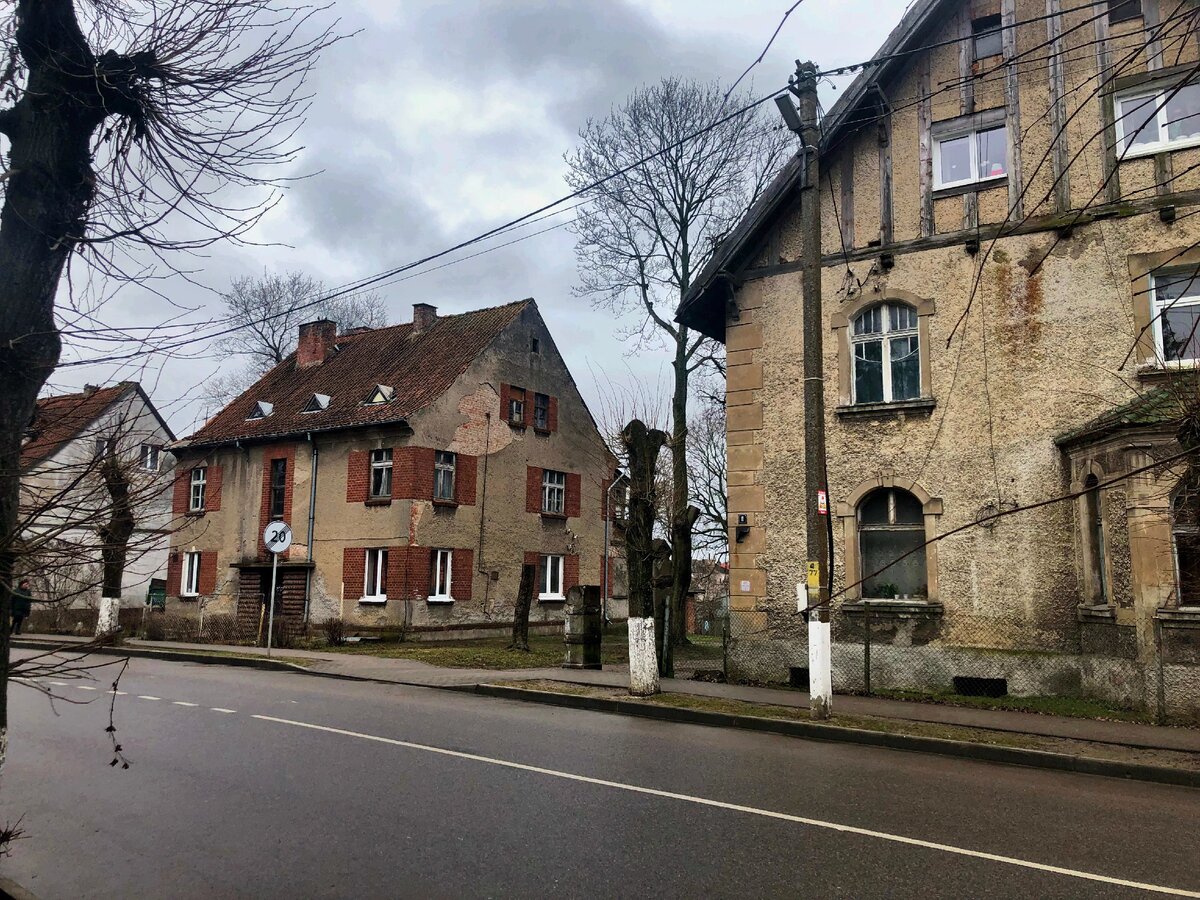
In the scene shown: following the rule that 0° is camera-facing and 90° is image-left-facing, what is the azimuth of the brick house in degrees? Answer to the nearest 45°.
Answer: approximately 45°

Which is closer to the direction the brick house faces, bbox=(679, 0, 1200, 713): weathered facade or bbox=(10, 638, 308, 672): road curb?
the road curb

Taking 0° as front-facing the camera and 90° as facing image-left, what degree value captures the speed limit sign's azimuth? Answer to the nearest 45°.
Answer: approximately 0°

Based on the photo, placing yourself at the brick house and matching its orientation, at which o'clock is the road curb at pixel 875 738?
The road curb is roughly at 10 o'clock from the brick house.

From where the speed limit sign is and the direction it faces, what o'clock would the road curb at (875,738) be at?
The road curb is roughly at 11 o'clock from the speed limit sign.

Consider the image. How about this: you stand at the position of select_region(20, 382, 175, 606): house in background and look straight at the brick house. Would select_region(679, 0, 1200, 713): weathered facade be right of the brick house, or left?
right

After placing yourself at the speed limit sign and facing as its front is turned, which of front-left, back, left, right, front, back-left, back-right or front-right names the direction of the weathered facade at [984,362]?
front-left

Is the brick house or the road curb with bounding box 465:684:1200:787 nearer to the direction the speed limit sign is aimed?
the road curb
